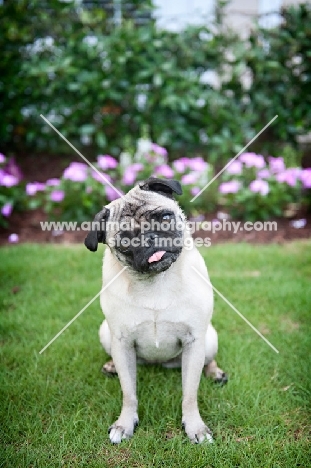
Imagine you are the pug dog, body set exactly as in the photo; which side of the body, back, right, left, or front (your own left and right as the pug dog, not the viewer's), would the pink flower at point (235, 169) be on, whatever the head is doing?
back

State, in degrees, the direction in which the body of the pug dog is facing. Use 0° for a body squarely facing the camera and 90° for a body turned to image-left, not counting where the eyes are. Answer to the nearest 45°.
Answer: approximately 0°

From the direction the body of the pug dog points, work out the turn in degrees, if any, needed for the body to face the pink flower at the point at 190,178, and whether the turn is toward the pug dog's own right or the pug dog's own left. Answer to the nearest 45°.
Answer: approximately 180°

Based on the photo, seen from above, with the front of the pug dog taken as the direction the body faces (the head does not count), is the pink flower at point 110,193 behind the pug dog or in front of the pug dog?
behind

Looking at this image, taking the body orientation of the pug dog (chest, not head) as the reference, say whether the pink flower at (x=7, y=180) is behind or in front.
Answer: behind

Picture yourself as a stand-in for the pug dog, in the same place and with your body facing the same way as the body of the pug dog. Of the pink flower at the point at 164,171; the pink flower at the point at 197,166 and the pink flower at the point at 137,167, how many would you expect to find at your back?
3

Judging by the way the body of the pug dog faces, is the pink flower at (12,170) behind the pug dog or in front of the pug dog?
behind

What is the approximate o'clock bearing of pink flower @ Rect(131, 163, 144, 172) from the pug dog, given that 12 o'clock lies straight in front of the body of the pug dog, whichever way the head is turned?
The pink flower is roughly at 6 o'clock from the pug dog.
